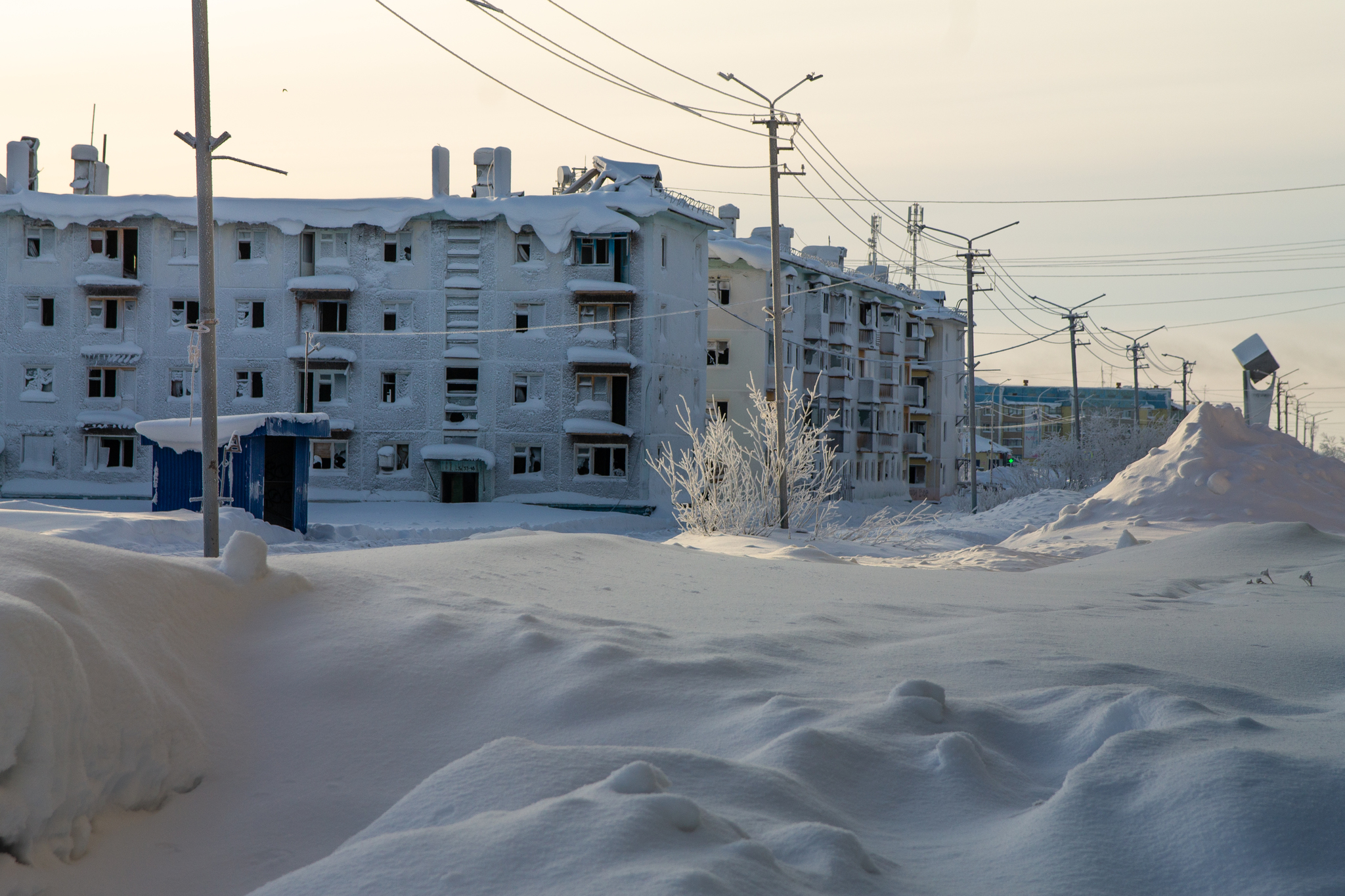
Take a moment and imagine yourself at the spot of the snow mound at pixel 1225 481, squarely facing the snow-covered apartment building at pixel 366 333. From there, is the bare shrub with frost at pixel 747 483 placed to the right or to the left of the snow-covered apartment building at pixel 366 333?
left

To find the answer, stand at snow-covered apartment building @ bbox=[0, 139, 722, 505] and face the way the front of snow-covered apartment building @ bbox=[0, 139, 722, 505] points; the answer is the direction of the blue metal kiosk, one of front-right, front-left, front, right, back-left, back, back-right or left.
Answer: front

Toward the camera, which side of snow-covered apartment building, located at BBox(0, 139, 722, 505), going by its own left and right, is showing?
front

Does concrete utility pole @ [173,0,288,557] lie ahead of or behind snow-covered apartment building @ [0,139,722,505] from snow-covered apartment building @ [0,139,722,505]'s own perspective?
ahead

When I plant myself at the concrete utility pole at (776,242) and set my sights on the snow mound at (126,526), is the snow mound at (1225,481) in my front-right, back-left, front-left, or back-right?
back-left

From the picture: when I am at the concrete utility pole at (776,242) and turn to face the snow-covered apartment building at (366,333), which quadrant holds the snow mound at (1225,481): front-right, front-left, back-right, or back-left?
back-right

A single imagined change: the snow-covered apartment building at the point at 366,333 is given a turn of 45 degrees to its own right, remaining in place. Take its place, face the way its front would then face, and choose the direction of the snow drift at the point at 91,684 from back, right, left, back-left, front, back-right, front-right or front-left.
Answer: front-left

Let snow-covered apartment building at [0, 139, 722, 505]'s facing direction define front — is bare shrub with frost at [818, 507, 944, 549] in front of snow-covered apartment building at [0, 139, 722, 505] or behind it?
in front
